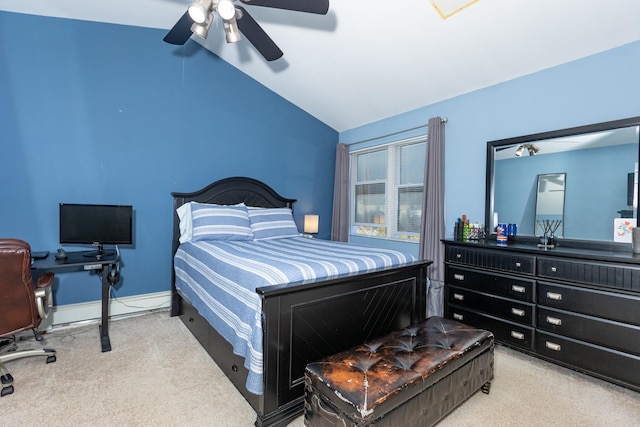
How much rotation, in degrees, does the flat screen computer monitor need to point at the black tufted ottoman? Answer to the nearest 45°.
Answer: approximately 45° to its left

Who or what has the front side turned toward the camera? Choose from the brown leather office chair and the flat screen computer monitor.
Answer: the flat screen computer monitor

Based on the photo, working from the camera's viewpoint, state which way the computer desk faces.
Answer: facing the viewer

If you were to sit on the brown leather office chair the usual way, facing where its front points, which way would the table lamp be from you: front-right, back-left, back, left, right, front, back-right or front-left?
front-right

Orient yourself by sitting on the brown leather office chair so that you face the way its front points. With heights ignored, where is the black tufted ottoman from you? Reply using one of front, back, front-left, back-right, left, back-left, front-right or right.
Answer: right

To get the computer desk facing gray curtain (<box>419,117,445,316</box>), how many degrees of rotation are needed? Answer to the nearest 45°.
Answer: approximately 45° to its left

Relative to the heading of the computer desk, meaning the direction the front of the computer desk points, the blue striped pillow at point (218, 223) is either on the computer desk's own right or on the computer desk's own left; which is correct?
on the computer desk's own left

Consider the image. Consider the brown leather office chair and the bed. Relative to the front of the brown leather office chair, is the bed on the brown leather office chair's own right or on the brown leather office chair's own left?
on the brown leather office chair's own right

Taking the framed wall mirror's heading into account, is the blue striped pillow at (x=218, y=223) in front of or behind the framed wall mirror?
in front

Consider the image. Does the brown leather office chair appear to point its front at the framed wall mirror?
no

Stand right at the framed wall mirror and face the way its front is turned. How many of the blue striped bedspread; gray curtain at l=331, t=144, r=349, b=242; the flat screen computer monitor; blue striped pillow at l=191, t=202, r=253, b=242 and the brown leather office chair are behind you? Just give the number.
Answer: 0

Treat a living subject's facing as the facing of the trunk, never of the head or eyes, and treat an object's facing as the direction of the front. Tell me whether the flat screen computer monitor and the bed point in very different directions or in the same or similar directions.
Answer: same or similar directions

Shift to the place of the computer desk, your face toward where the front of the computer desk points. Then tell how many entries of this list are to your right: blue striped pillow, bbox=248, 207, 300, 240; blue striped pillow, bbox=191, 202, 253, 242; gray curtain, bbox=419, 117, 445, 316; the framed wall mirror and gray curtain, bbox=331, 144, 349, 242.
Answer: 0

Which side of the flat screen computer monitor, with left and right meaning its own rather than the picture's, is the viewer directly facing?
front

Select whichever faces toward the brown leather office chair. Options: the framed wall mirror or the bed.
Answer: the framed wall mirror

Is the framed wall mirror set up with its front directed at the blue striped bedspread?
yes

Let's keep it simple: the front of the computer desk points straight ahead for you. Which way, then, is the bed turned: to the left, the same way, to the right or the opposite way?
the same way

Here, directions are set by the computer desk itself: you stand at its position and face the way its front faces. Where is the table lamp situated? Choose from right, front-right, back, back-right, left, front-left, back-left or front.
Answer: left
